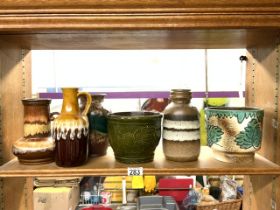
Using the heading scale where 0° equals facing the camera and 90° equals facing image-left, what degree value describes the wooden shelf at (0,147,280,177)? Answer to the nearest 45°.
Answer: approximately 0°
